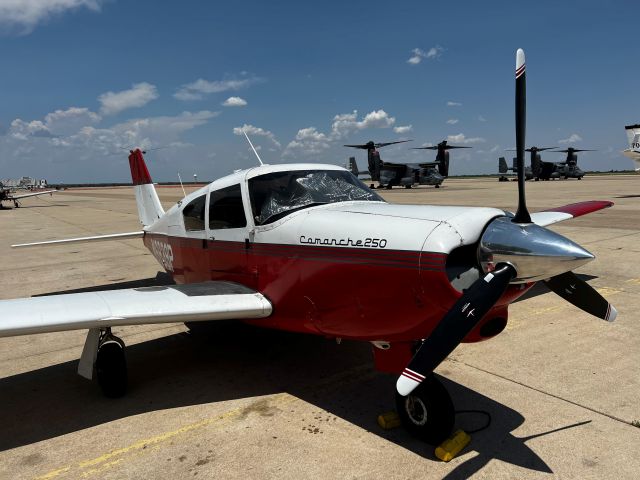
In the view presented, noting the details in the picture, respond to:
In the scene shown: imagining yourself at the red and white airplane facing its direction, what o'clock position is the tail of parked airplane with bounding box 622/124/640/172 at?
The tail of parked airplane is roughly at 9 o'clock from the red and white airplane.

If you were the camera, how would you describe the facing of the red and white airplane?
facing the viewer and to the right of the viewer
